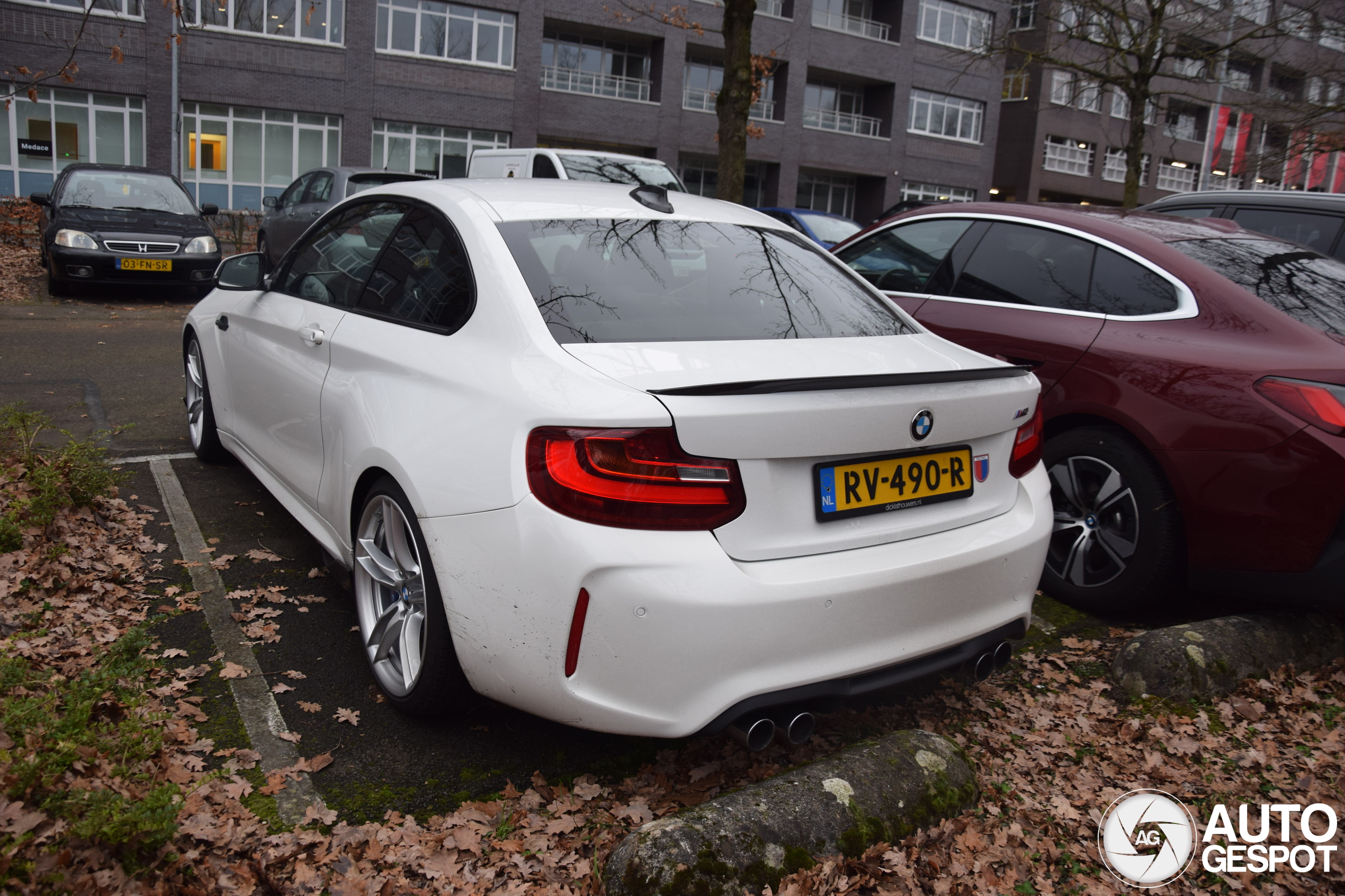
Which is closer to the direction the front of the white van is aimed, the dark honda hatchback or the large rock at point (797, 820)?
the large rock

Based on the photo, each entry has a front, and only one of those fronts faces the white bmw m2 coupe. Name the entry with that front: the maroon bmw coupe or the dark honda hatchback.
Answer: the dark honda hatchback

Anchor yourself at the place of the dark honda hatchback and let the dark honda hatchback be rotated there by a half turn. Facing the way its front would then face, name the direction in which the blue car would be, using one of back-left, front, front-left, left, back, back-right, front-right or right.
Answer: right

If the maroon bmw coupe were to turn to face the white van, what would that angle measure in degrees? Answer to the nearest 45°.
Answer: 0° — it already faces it

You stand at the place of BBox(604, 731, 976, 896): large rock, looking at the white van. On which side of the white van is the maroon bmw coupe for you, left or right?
right

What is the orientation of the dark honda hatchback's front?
toward the camera

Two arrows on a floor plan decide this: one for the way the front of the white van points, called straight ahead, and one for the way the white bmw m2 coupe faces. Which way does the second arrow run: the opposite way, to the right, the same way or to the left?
the opposite way

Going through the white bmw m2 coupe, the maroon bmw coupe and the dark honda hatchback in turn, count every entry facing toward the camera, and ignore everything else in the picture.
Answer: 1

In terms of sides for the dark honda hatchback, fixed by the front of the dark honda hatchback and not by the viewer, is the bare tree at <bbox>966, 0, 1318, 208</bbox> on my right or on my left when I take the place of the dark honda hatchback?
on my left

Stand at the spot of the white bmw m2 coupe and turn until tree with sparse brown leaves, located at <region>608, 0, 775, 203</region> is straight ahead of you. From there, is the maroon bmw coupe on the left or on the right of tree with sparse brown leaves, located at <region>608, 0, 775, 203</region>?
right

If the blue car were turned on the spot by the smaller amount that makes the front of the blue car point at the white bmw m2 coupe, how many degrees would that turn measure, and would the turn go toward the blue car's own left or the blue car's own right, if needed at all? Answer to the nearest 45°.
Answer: approximately 45° to the blue car's own right

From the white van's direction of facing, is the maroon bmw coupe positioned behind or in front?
in front

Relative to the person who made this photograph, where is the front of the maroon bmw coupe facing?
facing away from the viewer and to the left of the viewer

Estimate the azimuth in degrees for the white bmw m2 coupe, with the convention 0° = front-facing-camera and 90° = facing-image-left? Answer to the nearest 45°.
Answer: approximately 135°

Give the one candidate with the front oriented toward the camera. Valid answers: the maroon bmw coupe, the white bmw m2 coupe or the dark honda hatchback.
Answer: the dark honda hatchback
